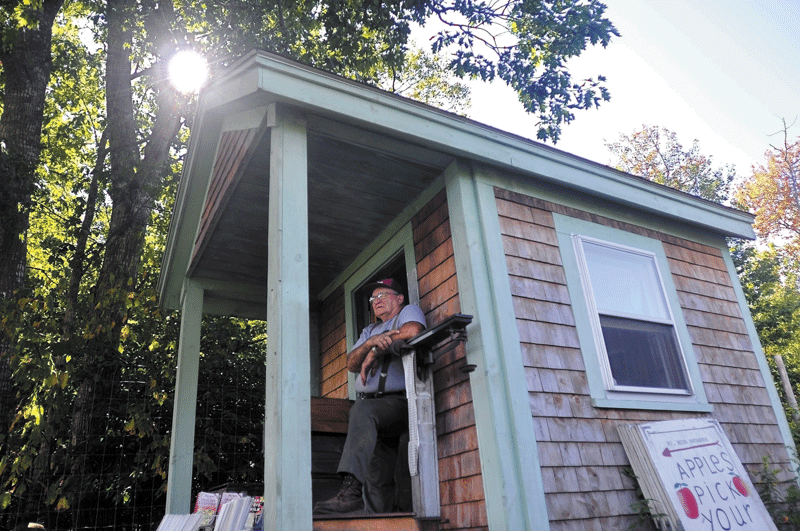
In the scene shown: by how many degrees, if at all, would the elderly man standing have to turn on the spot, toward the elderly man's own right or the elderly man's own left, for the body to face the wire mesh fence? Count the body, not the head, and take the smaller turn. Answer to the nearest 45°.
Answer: approximately 90° to the elderly man's own right

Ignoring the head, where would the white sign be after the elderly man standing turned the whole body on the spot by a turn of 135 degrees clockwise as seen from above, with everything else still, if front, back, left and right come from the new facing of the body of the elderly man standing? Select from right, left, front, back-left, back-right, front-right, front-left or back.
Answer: right

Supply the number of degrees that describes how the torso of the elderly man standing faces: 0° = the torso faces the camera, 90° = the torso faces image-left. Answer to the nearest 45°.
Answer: approximately 45°
